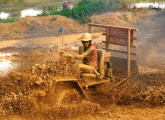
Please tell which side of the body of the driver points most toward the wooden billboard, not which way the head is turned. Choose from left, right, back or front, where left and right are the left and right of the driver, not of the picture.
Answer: back

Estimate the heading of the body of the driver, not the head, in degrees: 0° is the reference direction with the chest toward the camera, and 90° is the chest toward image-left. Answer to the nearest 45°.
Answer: approximately 45°
